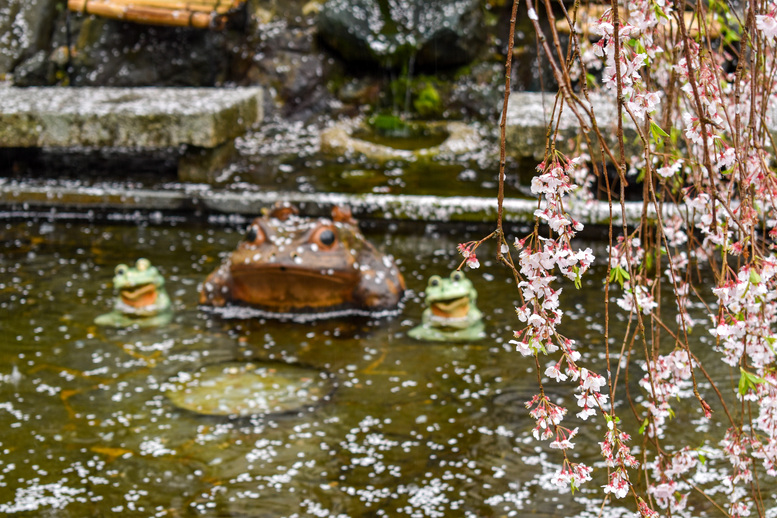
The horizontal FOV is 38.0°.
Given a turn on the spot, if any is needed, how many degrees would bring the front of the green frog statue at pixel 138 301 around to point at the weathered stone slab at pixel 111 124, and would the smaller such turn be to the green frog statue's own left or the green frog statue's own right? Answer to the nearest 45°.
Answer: approximately 135° to the green frog statue's own right

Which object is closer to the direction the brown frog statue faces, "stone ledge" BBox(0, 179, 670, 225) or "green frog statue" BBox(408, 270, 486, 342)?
the green frog statue

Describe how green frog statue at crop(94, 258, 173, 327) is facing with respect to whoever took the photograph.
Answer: facing the viewer and to the left of the viewer

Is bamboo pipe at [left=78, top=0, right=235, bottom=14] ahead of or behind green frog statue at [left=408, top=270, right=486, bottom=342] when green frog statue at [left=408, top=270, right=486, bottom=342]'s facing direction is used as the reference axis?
behind

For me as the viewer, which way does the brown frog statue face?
facing the viewer

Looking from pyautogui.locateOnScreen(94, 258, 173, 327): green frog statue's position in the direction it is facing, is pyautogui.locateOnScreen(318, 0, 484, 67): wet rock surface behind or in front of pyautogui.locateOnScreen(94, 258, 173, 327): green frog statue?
behind

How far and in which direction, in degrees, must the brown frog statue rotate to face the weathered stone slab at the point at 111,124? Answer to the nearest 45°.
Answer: approximately 135° to its right

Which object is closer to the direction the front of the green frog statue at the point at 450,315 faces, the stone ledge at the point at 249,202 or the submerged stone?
the submerged stone

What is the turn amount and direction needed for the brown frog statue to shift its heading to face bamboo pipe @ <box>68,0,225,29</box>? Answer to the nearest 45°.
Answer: approximately 180°

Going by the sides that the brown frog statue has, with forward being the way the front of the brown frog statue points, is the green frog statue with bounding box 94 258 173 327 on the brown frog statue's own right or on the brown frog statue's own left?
on the brown frog statue's own right

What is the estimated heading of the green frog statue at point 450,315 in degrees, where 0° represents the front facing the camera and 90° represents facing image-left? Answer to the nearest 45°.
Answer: approximately 0°

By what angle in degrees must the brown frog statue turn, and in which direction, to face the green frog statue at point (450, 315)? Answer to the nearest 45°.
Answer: approximately 45° to its left

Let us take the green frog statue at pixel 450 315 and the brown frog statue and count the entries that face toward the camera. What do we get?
2
